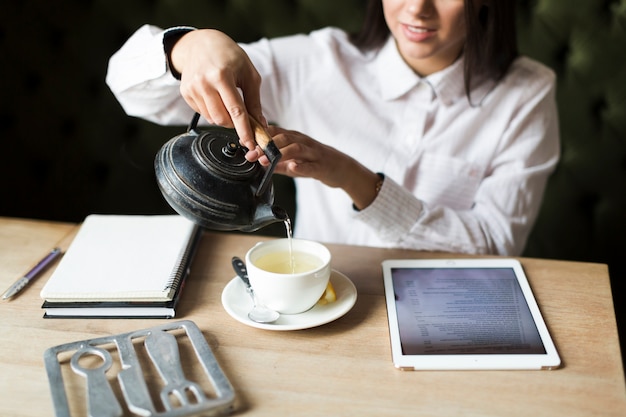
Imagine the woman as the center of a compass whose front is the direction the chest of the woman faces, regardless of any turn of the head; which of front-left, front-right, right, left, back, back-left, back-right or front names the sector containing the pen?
front-right

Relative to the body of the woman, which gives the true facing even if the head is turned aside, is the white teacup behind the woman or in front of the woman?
in front

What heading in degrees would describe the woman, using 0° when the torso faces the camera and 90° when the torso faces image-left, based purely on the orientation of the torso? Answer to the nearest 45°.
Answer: approximately 0°

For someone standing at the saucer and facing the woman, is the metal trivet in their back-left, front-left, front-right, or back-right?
back-left

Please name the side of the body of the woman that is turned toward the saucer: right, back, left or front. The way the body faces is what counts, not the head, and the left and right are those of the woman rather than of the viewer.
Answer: front

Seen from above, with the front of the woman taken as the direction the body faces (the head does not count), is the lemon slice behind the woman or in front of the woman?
in front

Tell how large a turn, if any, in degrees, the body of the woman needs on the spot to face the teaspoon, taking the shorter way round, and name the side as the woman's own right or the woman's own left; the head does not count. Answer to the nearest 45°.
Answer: approximately 45° to the woman's own right

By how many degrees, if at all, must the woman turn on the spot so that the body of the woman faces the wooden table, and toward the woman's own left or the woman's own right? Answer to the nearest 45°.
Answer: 0° — they already face it
